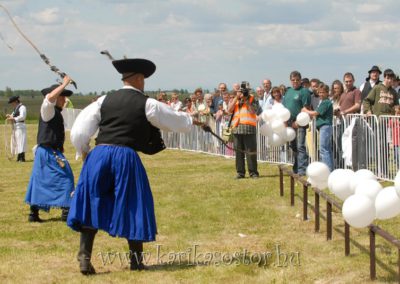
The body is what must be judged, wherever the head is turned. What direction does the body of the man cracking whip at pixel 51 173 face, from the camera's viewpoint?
to the viewer's right

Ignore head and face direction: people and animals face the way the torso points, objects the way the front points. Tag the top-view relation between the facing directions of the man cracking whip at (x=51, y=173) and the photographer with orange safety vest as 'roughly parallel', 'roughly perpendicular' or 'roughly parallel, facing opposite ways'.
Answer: roughly perpendicular

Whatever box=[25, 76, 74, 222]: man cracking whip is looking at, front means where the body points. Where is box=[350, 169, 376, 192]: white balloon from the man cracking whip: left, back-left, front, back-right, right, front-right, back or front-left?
front-right

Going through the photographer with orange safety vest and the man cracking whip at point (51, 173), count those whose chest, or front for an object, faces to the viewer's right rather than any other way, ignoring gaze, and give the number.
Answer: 1

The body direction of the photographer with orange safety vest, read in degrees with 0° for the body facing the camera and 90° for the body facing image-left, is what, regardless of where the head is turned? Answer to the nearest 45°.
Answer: approximately 0°

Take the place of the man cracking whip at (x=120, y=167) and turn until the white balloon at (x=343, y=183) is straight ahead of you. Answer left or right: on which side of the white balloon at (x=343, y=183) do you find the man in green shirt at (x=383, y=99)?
left

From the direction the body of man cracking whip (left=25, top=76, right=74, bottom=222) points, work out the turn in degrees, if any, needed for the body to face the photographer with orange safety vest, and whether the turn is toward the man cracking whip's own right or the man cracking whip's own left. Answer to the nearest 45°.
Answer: approximately 45° to the man cracking whip's own left
